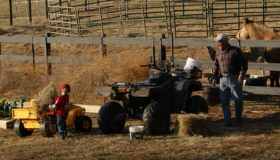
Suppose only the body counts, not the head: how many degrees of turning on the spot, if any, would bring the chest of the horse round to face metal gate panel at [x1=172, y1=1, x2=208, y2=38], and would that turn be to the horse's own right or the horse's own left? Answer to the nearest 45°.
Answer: approximately 45° to the horse's own right

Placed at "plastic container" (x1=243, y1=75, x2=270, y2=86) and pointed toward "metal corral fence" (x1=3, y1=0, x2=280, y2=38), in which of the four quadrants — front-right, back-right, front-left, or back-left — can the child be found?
back-left

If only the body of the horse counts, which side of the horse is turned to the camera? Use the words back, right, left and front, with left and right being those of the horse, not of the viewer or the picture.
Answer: left

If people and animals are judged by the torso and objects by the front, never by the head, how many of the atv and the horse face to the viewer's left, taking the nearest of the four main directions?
1
